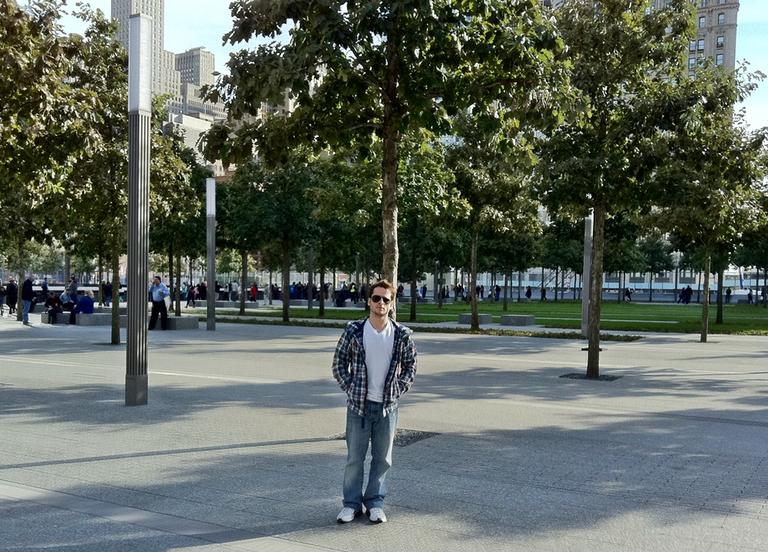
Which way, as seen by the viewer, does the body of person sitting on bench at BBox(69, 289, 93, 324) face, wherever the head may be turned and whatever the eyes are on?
to the viewer's left

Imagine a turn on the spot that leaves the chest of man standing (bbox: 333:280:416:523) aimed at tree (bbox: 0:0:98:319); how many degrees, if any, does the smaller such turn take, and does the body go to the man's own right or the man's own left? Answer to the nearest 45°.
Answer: approximately 135° to the man's own right

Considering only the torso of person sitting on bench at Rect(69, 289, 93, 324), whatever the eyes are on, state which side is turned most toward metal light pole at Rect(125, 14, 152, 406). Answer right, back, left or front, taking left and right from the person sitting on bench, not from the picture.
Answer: left

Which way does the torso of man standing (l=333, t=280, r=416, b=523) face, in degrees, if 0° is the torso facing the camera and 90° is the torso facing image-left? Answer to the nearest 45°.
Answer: approximately 0°

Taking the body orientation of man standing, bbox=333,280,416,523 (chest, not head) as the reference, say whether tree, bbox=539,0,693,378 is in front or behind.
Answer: behind

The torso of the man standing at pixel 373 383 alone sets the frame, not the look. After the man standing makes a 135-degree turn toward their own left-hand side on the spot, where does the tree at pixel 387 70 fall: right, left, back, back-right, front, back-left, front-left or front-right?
front-left
